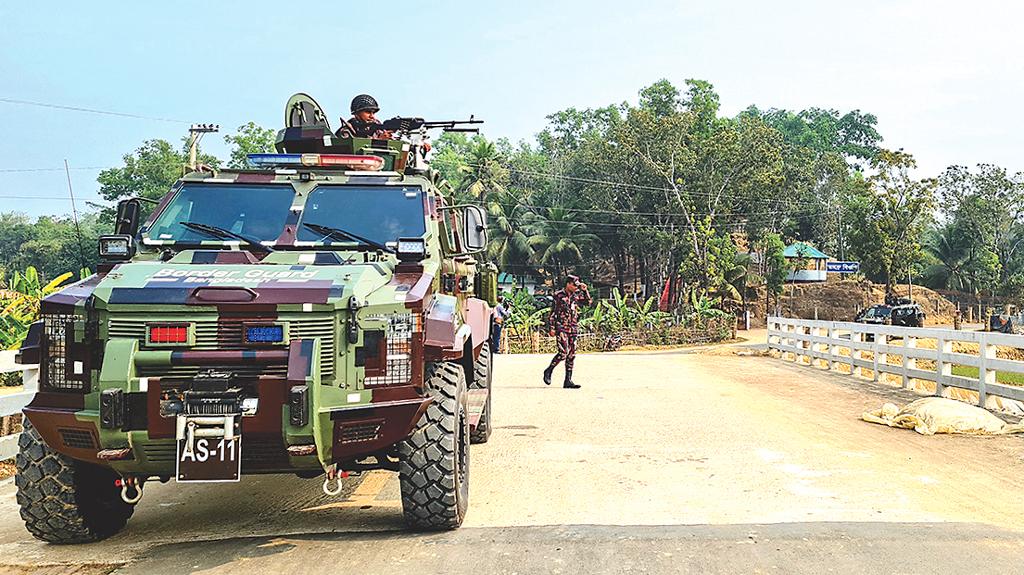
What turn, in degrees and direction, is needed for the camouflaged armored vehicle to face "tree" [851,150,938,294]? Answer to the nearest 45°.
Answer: approximately 135° to its left

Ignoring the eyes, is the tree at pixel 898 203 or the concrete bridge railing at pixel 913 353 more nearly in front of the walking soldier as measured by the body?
the concrete bridge railing

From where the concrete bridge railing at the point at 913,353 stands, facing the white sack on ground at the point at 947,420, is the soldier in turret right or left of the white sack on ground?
right

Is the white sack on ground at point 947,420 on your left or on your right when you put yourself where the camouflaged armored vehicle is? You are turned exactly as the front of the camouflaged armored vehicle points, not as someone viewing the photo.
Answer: on your left
